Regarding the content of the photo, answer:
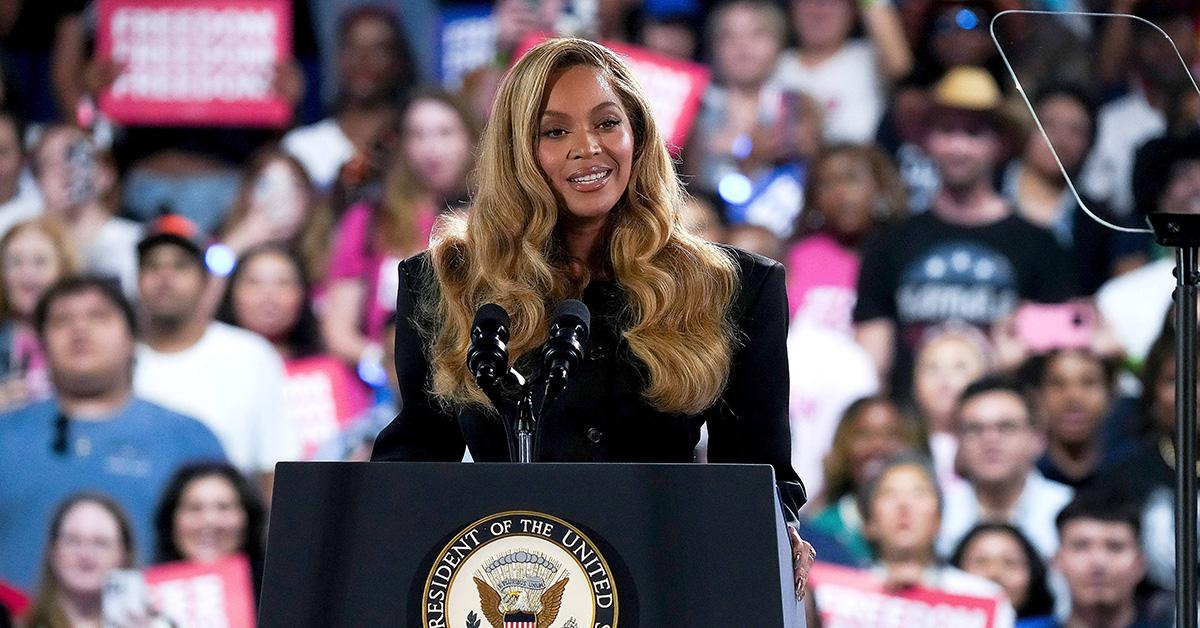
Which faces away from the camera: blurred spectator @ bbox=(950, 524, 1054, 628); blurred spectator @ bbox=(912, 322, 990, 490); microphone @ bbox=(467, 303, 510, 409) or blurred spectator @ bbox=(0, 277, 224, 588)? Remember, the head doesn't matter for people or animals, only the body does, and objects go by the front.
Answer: the microphone

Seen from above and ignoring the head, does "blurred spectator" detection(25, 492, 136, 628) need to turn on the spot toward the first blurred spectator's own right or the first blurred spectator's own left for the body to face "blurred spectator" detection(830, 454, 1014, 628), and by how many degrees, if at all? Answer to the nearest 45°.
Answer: approximately 45° to the first blurred spectator's own left

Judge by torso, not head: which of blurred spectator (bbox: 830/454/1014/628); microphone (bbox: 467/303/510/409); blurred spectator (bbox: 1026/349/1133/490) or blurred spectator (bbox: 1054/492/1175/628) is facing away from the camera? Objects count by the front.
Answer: the microphone

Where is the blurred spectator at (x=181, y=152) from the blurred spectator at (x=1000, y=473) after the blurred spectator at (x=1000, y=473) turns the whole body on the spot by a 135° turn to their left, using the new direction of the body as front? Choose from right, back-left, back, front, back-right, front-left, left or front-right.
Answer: back-left

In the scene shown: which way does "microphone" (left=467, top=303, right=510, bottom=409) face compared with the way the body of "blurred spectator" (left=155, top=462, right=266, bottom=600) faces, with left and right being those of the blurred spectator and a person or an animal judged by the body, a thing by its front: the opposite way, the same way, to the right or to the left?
the opposite way

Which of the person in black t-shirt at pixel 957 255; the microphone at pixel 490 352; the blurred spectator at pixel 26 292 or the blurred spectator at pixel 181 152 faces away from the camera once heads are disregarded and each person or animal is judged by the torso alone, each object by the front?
the microphone

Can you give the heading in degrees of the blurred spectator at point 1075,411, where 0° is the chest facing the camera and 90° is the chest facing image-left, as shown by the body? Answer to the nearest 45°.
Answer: approximately 0°

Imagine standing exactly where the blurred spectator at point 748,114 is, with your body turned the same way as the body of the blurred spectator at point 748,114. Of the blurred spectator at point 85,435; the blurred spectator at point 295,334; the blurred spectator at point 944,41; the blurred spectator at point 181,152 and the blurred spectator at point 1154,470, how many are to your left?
2
